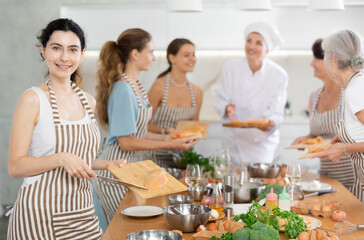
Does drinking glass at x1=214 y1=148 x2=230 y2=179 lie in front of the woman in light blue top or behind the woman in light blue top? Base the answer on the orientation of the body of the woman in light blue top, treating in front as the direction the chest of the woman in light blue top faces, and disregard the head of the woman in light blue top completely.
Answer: in front

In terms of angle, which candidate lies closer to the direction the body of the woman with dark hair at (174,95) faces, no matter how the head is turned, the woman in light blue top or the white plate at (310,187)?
the white plate

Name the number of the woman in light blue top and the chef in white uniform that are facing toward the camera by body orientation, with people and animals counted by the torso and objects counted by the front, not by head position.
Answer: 1

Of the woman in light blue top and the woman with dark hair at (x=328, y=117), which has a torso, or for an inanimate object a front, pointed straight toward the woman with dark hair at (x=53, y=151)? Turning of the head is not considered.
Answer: the woman with dark hair at (x=328, y=117)

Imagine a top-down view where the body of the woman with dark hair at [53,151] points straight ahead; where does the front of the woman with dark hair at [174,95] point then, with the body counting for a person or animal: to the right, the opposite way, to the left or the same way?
the same way

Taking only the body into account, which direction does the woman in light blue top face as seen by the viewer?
to the viewer's right

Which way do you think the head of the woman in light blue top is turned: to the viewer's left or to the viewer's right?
to the viewer's right

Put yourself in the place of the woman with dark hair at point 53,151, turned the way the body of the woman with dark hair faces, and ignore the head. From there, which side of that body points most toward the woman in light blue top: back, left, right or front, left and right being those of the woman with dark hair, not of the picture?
left

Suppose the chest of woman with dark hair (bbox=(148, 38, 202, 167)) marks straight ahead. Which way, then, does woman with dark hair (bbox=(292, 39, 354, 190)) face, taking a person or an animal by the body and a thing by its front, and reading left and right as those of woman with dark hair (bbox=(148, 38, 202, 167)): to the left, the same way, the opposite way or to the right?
to the right

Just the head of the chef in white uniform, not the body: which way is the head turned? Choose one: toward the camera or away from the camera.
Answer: toward the camera

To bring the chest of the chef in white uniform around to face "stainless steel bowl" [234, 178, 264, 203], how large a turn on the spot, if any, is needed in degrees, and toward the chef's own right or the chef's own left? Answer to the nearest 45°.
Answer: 0° — they already face it

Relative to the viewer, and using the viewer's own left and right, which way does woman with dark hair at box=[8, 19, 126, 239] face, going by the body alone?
facing the viewer and to the right of the viewer

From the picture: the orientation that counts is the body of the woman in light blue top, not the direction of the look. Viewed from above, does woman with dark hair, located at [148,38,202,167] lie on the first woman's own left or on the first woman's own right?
on the first woman's own left

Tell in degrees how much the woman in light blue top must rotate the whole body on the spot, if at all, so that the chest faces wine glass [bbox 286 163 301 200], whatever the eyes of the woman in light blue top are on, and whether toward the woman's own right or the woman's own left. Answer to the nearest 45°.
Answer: approximately 45° to the woman's own right

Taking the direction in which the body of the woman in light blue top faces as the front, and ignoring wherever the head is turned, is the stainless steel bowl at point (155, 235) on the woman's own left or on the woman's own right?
on the woman's own right

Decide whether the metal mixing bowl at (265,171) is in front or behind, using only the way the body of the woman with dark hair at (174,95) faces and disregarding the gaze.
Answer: in front

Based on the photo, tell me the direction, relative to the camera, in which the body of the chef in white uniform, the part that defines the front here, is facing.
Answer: toward the camera
